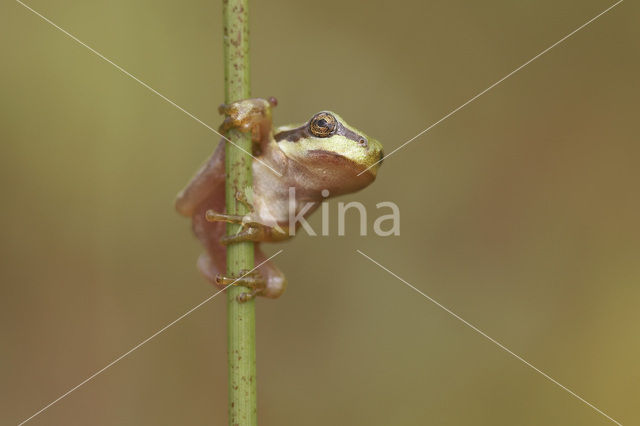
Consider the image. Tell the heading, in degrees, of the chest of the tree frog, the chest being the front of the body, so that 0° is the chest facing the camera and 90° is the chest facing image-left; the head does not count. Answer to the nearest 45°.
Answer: approximately 270°
